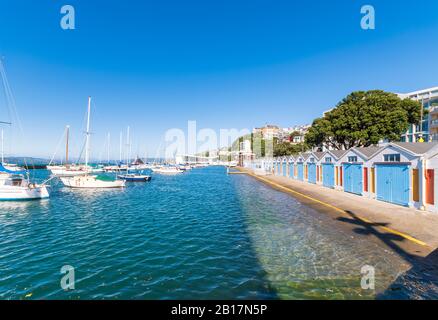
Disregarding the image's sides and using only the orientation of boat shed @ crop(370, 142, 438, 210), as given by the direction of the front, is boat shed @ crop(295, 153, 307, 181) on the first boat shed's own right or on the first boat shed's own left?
on the first boat shed's own right

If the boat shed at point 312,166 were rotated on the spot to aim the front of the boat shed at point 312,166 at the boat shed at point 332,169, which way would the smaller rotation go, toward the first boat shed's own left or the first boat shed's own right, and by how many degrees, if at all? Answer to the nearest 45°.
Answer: approximately 45° to the first boat shed's own left

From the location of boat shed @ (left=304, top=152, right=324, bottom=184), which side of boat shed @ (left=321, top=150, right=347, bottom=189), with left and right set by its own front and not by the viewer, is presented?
right

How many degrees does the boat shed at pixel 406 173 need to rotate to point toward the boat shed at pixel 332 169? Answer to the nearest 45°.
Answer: approximately 90° to its right

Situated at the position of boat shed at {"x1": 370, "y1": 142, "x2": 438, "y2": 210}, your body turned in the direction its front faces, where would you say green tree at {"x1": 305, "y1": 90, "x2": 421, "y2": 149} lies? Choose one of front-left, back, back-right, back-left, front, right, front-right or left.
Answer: back-right

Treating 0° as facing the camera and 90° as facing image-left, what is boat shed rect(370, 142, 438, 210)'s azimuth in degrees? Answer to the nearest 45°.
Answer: approximately 45°

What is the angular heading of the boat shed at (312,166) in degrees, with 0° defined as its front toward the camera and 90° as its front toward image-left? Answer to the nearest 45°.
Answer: approximately 45°

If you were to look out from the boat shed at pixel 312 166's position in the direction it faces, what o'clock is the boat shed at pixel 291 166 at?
the boat shed at pixel 291 166 is roughly at 4 o'clock from the boat shed at pixel 312 166.

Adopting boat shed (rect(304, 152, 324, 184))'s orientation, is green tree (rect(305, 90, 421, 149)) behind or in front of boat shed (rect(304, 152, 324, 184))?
behind

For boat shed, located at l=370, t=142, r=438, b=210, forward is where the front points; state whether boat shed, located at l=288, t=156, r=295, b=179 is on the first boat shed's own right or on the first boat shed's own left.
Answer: on the first boat shed's own right
